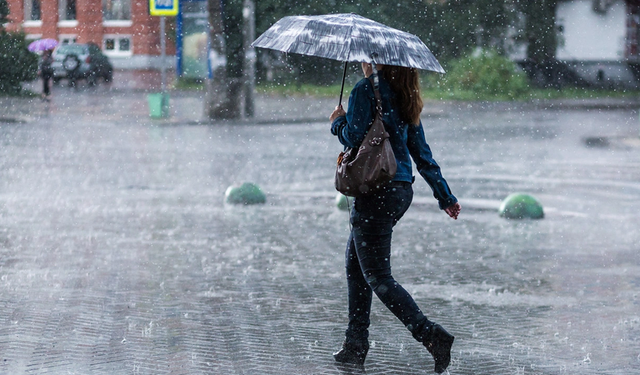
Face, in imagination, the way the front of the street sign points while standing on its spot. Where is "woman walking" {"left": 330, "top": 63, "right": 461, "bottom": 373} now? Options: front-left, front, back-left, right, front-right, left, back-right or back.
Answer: front

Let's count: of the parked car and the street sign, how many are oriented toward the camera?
1

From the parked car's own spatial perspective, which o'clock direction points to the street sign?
The street sign is roughly at 4 o'clock from the parked car.

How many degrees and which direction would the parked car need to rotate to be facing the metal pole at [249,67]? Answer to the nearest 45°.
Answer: approximately 135° to its right

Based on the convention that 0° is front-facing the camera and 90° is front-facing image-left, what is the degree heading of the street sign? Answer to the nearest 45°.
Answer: approximately 0°

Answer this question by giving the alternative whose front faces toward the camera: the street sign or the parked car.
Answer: the street sign

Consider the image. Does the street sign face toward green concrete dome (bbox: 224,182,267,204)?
yes

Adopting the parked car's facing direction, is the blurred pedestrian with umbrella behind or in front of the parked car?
behind

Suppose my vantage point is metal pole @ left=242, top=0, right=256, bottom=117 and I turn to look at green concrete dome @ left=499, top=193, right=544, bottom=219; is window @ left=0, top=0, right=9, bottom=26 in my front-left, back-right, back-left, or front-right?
back-right

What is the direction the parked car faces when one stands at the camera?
facing away from the viewer and to the right of the viewer

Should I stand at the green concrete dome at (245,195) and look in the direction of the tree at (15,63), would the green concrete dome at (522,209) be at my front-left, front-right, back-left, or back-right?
back-right

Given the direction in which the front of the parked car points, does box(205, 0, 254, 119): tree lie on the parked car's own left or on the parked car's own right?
on the parked car's own right

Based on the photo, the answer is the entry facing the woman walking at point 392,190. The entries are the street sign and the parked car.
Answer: the street sign

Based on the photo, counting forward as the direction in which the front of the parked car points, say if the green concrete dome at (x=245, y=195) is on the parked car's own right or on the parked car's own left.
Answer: on the parked car's own right

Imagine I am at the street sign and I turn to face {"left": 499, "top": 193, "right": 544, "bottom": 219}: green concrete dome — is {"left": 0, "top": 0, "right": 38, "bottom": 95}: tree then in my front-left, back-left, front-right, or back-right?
back-right
